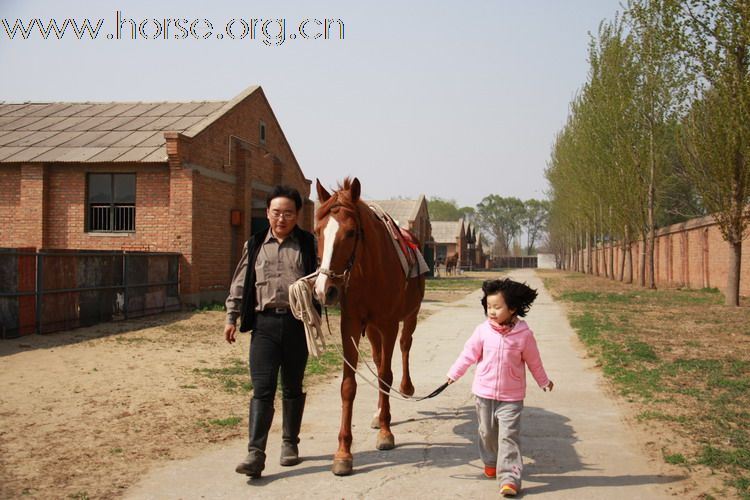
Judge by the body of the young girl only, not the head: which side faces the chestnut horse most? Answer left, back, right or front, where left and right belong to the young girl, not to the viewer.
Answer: right

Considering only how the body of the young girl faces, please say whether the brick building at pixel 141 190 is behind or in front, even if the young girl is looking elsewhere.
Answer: behind

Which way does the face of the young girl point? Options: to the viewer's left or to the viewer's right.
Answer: to the viewer's left

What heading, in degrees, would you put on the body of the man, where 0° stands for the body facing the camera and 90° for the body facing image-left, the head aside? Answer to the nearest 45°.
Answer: approximately 0°

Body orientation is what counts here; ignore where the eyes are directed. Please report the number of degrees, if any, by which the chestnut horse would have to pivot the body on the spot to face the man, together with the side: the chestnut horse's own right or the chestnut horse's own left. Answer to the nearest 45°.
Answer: approximately 45° to the chestnut horse's own right

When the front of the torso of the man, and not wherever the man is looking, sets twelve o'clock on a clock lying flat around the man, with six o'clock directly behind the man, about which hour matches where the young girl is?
The young girl is roughly at 10 o'clock from the man.

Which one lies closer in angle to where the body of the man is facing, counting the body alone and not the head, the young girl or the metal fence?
the young girl

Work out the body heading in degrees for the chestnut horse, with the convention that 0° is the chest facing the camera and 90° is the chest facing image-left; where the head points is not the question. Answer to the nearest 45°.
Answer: approximately 45°

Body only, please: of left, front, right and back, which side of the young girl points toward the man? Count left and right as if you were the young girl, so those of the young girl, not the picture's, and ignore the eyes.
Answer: right

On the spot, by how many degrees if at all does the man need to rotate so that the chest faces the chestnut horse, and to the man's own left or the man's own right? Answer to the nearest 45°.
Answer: approximately 90° to the man's own left

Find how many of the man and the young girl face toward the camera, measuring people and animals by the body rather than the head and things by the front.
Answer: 2

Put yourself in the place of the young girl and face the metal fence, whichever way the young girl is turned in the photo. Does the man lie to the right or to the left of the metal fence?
left
